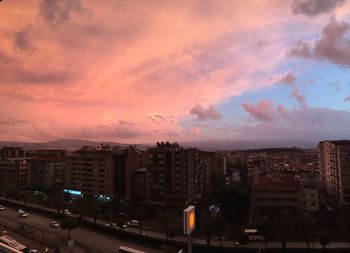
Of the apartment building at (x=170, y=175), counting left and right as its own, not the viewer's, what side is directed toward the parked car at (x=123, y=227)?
front

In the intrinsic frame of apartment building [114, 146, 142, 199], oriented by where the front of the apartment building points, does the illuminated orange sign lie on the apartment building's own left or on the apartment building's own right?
on the apartment building's own left

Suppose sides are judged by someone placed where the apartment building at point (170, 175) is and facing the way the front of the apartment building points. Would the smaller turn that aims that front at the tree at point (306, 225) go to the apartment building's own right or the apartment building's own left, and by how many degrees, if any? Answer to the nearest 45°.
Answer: approximately 45° to the apartment building's own left

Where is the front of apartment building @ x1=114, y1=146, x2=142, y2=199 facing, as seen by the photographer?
facing the viewer and to the left of the viewer

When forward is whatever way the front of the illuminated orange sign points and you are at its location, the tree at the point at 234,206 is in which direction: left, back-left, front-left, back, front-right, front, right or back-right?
back-left

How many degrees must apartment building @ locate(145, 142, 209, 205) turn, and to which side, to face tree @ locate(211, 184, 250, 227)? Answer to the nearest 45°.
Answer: approximately 45° to its left

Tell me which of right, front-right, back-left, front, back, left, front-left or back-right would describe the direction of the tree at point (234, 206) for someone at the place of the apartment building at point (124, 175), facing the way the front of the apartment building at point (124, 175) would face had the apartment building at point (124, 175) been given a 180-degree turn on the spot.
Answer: right

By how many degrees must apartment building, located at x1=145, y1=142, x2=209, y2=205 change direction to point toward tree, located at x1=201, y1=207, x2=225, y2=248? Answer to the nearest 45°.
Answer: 0° — it already faces it
